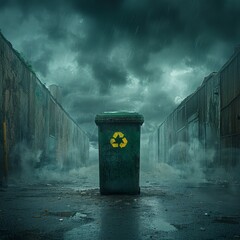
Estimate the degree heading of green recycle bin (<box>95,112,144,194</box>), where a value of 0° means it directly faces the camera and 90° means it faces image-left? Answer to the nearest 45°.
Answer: approximately 0°
